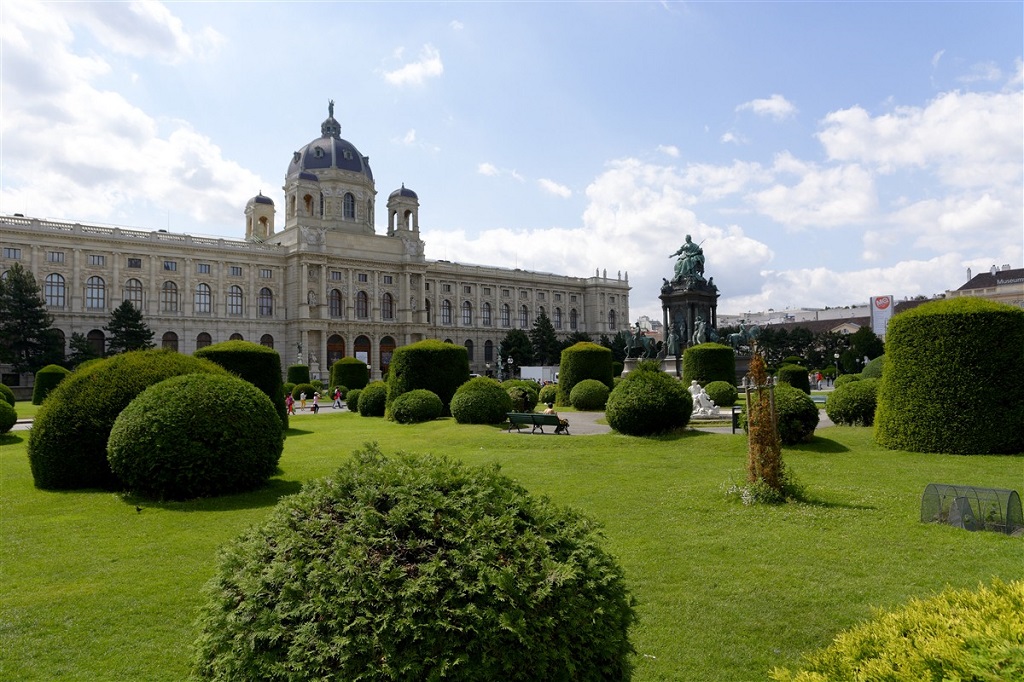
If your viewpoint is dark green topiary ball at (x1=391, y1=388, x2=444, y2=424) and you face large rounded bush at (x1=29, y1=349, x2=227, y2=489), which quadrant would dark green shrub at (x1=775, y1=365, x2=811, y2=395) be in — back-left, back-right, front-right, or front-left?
back-left

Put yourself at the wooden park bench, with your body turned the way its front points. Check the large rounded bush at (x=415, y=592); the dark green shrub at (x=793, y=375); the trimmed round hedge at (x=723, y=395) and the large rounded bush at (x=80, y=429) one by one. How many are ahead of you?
2

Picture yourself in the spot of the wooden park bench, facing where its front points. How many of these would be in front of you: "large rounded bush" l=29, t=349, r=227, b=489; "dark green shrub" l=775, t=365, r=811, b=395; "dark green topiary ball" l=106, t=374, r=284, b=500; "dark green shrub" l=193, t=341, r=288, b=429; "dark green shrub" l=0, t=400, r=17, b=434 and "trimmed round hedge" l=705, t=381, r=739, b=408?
2
